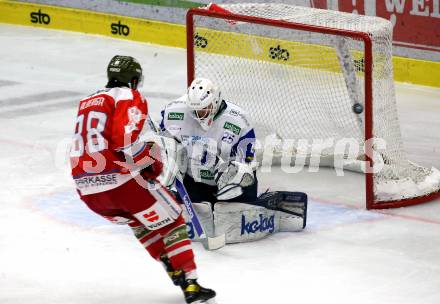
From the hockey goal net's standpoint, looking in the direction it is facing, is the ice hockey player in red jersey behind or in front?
in front

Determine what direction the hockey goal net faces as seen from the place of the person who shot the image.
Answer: facing the viewer and to the left of the viewer

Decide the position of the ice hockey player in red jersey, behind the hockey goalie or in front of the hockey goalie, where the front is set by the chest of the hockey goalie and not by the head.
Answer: in front

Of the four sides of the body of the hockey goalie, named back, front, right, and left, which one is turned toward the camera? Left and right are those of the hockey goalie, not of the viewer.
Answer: front

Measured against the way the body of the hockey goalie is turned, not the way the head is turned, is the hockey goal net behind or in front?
behind

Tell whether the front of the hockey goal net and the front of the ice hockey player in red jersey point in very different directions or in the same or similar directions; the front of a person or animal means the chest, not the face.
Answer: very different directions

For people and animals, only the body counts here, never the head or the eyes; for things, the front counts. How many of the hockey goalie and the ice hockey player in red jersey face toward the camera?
1

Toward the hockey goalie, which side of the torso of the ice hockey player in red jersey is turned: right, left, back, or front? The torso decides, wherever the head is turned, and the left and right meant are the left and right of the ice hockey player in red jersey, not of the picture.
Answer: front

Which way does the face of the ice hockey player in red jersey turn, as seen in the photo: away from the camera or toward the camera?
away from the camera

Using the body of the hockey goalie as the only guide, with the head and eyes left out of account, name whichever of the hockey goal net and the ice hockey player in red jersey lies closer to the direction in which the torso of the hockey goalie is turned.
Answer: the ice hockey player in red jersey

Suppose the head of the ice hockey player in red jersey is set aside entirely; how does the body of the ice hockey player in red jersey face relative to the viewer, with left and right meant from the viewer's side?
facing away from the viewer and to the right of the viewer
